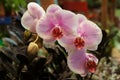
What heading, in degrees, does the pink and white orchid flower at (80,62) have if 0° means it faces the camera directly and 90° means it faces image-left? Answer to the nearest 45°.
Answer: approximately 315°

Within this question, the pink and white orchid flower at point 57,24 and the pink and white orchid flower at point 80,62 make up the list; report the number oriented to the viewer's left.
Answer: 0
